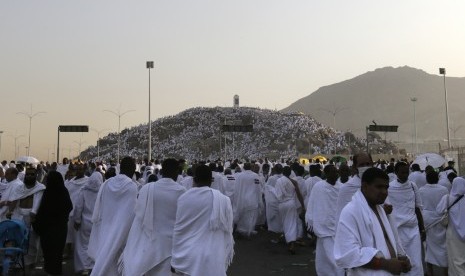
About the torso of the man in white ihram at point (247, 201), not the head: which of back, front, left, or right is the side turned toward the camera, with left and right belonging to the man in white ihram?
back

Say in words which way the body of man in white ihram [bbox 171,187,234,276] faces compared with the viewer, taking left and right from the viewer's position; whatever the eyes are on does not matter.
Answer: facing away from the viewer

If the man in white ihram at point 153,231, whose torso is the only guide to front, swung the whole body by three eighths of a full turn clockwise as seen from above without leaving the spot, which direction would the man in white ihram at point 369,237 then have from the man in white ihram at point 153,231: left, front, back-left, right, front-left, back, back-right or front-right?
front

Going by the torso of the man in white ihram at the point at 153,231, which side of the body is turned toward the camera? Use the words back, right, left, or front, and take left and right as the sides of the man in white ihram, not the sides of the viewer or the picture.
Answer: back

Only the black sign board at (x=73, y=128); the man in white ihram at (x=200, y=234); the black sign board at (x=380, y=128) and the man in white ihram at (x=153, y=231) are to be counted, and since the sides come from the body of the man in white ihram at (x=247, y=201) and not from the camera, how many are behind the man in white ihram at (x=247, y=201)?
2

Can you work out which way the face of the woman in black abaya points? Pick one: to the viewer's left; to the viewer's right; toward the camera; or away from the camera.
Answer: away from the camera

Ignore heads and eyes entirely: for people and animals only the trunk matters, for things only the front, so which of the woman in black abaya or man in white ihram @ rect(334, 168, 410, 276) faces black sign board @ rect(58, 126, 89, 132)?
the woman in black abaya
